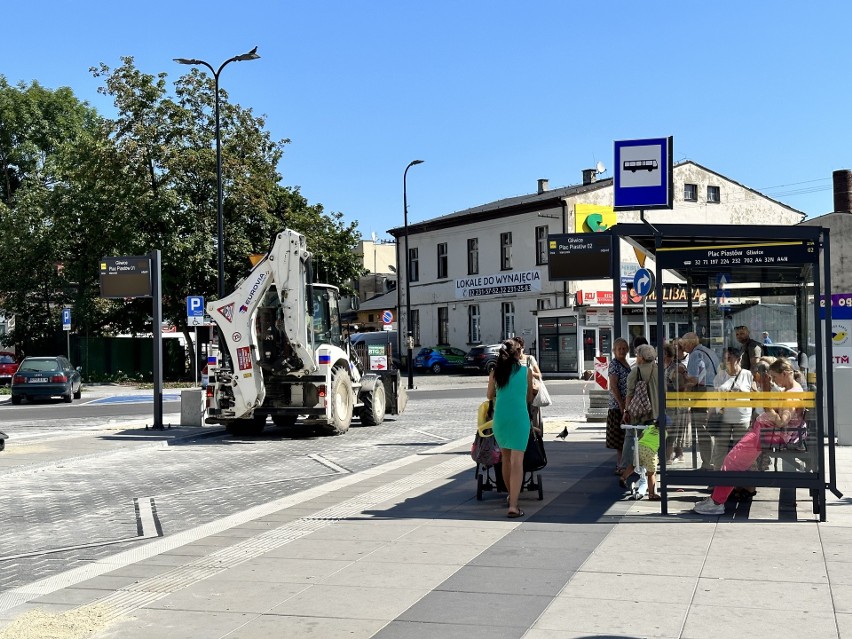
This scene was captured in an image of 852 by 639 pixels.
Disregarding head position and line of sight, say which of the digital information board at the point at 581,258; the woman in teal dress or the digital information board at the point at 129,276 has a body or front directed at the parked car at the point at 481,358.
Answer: the woman in teal dress

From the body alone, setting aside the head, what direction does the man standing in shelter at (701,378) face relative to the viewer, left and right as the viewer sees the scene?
facing to the left of the viewer

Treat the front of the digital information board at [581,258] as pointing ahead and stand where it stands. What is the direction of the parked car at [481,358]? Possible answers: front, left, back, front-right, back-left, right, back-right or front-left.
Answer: back

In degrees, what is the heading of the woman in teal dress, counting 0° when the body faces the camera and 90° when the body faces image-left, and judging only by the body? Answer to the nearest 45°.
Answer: approximately 180°

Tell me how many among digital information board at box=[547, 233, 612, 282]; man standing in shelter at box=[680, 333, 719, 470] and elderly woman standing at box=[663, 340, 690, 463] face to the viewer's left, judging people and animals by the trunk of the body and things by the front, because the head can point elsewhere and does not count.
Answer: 2

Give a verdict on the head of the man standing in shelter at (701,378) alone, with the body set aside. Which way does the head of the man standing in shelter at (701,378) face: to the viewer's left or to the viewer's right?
to the viewer's left

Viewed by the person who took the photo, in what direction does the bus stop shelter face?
facing to the left of the viewer

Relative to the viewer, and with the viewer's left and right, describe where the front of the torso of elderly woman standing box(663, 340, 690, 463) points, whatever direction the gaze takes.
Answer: facing to the left of the viewer

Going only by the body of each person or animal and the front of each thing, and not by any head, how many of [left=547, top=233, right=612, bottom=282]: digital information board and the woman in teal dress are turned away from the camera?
1
